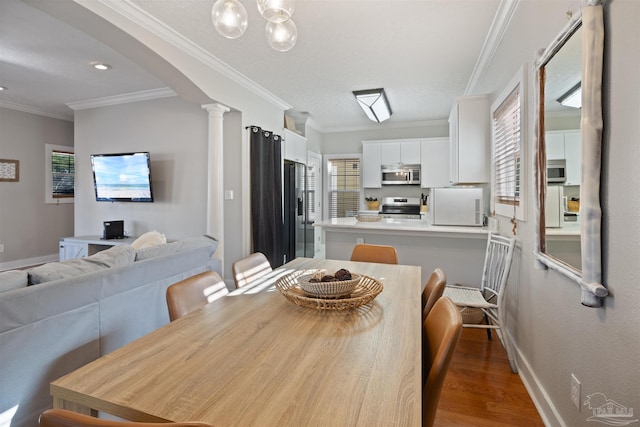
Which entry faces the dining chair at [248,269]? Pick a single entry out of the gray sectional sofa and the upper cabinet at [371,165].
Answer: the upper cabinet

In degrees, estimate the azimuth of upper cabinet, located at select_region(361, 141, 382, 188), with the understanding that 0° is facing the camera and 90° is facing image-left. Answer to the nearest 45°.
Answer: approximately 0°

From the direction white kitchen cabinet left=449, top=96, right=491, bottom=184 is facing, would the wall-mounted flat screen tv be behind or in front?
in front

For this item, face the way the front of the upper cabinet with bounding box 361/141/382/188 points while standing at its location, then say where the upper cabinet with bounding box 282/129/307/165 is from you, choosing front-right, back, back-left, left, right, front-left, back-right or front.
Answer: front-right

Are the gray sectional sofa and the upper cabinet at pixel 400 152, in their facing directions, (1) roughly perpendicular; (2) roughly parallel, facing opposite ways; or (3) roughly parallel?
roughly perpendicular

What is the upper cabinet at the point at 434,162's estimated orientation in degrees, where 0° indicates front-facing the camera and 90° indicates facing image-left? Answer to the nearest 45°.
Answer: approximately 0°

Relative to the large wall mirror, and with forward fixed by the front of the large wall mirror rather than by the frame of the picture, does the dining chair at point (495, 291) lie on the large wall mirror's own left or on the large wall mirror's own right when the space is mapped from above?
on the large wall mirror's own right
